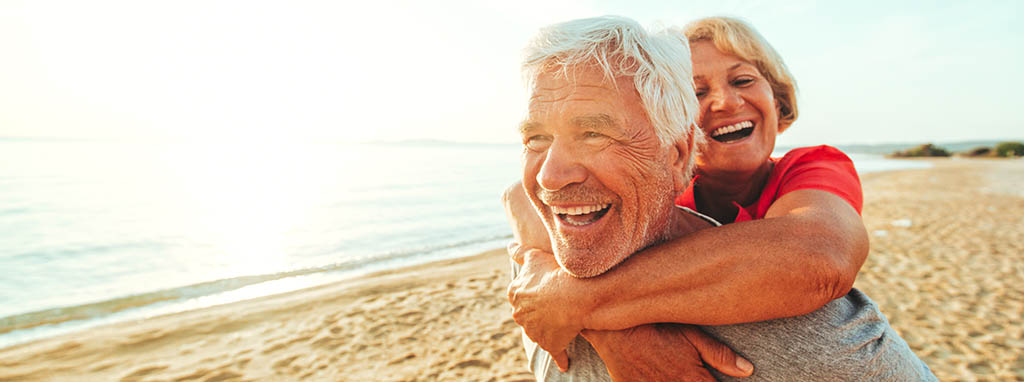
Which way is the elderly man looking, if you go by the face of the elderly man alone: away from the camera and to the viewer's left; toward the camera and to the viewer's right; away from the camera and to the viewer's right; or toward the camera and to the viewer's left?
toward the camera and to the viewer's left

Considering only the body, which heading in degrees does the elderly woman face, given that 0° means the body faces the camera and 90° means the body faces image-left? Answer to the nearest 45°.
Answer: approximately 45°

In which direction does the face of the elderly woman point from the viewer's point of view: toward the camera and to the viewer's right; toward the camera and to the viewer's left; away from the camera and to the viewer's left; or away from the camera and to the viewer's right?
toward the camera and to the viewer's left

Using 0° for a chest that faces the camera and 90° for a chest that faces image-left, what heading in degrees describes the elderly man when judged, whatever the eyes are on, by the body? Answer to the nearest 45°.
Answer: approximately 45°
